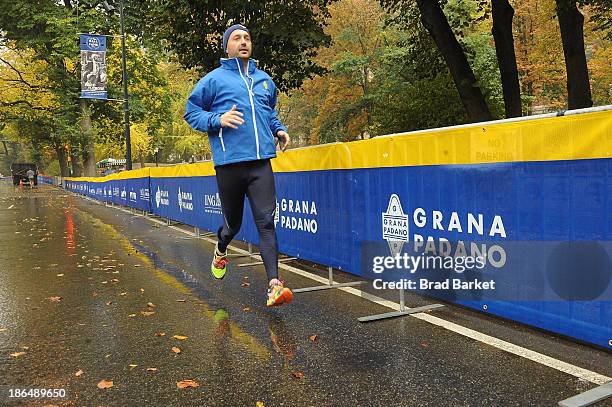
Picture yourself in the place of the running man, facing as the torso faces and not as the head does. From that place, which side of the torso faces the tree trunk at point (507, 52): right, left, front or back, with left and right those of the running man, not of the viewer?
left

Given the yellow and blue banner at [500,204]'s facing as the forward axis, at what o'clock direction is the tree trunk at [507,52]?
The tree trunk is roughly at 5 o'clock from the yellow and blue banner.

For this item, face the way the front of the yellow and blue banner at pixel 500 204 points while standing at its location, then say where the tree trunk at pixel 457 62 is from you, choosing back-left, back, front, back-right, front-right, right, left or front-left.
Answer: back-right

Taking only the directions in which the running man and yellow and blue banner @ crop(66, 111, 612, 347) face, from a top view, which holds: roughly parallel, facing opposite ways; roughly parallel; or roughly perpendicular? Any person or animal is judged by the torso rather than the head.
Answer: roughly perpendicular

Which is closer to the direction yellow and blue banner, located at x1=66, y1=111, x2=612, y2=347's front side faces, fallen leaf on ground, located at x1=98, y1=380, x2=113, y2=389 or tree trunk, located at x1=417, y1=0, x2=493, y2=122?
the fallen leaf on ground

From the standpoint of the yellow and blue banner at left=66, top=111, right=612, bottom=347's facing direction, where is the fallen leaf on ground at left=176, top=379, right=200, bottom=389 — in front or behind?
in front

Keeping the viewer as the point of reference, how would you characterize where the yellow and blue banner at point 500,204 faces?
facing the viewer and to the left of the viewer

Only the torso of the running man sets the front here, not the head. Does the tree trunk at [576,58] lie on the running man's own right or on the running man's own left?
on the running man's own left

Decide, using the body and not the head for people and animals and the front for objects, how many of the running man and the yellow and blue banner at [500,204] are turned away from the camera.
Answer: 0

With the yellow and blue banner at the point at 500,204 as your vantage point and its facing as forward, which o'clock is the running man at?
The running man is roughly at 2 o'clock from the yellow and blue banner.

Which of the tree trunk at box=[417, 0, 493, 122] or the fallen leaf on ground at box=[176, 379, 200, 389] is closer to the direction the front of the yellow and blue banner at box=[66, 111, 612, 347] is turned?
the fallen leaf on ground
